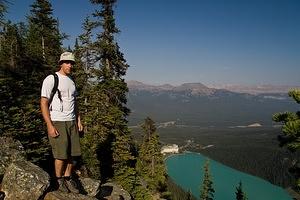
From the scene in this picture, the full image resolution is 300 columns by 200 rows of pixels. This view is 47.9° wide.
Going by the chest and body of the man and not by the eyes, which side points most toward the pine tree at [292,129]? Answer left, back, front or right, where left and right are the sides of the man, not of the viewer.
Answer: left

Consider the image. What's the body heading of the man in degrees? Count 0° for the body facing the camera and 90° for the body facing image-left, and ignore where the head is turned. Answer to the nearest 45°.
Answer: approximately 315°

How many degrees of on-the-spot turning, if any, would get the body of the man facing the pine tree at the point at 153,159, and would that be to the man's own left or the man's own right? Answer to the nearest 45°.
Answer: approximately 135° to the man's own left

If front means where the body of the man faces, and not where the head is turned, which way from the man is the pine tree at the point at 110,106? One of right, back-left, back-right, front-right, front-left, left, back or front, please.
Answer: back-left

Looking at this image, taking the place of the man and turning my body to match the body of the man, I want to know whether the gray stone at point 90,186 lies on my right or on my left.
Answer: on my left

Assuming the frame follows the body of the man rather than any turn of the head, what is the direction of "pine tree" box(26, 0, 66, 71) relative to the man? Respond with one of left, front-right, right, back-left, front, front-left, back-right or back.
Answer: back-left
